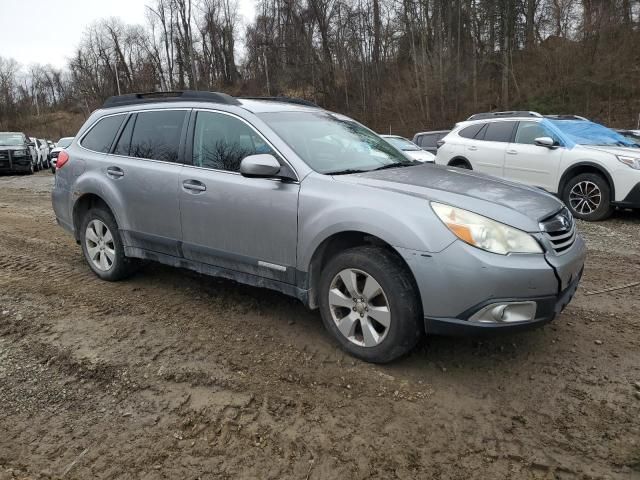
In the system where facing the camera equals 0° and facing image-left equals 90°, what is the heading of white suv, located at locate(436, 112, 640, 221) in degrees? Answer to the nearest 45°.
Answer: approximately 315°

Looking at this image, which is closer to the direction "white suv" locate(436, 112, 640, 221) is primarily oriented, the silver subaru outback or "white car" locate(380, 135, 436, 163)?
the silver subaru outback

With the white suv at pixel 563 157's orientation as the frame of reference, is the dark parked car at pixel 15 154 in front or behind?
behind

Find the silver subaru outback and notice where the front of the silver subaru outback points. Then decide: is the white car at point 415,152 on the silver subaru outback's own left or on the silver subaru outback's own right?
on the silver subaru outback's own left

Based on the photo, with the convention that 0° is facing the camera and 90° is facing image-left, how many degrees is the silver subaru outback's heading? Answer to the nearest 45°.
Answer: approximately 315°

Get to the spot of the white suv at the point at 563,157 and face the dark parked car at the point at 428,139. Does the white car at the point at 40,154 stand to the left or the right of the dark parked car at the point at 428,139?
left

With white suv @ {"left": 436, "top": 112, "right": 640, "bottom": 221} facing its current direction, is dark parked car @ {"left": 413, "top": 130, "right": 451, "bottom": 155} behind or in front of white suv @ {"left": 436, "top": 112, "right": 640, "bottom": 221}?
behind

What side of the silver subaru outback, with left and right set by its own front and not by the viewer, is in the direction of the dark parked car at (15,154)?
back

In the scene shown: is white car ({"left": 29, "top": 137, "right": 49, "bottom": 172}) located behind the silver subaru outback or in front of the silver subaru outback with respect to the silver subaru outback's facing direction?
behind
